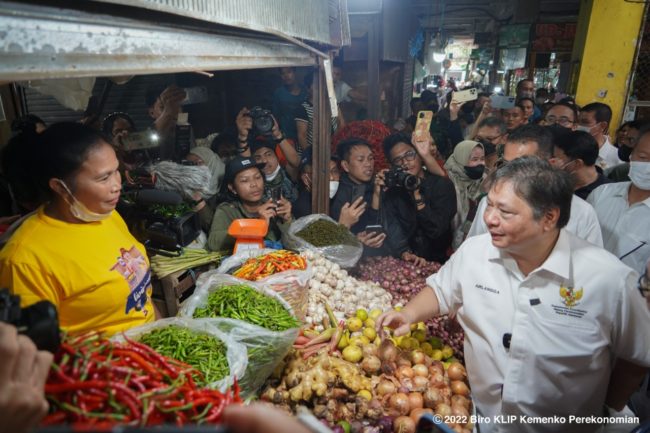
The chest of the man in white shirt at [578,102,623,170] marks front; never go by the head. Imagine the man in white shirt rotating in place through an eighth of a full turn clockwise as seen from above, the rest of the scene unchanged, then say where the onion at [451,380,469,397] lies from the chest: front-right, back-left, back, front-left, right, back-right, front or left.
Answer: left

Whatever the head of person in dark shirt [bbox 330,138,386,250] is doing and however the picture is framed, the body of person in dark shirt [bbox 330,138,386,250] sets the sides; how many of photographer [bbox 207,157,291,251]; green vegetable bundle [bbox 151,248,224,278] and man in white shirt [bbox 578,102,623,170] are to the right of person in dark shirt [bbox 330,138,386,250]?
2

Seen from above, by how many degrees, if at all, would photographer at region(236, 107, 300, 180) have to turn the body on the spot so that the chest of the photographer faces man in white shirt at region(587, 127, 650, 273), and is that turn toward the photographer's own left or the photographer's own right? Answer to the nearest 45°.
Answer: approximately 45° to the photographer's own left

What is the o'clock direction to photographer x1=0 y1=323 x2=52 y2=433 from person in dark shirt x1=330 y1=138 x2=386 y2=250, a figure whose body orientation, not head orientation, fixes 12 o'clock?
The photographer is roughly at 2 o'clock from the person in dark shirt.

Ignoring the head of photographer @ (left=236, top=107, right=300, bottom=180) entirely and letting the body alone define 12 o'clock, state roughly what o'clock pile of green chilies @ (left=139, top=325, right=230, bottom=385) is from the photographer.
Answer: The pile of green chilies is roughly at 12 o'clock from the photographer.

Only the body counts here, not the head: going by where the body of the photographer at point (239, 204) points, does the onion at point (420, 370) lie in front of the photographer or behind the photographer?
in front

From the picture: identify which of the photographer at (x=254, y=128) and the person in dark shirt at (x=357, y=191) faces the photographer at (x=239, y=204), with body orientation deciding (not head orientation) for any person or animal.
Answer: the photographer at (x=254, y=128)

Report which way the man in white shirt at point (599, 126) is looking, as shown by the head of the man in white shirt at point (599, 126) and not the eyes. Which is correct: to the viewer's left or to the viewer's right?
to the viewer's left

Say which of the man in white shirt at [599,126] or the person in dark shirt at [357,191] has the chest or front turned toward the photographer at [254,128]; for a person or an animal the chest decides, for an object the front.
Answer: the man in white shirt

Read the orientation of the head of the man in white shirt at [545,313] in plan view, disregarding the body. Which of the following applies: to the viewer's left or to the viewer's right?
to the viewer's left

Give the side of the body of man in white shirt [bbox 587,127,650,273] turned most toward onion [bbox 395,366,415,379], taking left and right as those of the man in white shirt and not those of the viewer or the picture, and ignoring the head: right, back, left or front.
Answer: front

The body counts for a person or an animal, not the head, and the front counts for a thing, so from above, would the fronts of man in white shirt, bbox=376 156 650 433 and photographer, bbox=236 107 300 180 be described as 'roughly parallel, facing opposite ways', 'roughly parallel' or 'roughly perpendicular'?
roughly perpendicular

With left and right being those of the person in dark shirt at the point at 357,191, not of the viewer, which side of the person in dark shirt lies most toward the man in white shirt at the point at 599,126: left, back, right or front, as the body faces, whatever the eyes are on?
left

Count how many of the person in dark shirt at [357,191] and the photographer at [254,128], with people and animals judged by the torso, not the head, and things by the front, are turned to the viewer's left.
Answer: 0

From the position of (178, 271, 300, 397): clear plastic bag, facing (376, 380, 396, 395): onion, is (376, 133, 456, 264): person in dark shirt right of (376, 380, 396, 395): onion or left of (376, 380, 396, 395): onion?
left
